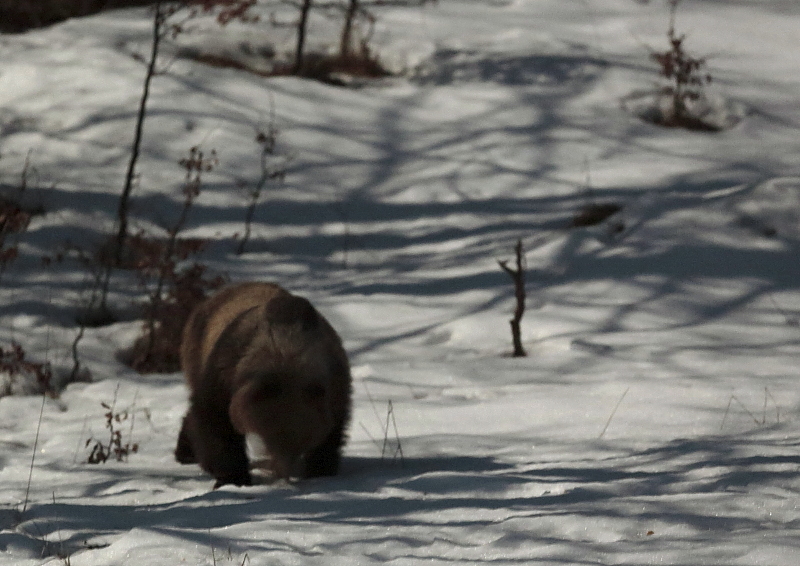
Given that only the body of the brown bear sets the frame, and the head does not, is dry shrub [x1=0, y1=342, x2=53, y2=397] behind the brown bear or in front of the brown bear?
behind

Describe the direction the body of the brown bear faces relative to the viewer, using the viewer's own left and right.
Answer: facing the viewer and to the right of the viewer

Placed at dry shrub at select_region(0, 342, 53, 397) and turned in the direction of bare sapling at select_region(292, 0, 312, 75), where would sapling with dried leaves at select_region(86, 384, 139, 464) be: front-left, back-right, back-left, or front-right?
back-right

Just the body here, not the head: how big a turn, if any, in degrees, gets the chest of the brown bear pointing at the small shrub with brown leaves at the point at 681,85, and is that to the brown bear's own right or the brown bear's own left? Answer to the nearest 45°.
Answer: approximately 90° to the brown bear's own left

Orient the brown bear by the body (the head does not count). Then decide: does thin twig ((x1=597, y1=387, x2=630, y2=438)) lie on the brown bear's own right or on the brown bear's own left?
on the brown bear's own left

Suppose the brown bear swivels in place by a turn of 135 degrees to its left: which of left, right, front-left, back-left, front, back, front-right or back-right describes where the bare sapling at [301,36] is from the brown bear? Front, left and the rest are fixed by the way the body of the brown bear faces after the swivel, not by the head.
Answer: front

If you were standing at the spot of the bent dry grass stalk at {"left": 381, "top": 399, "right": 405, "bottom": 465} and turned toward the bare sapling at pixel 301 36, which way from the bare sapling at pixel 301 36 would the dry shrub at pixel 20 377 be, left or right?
left
